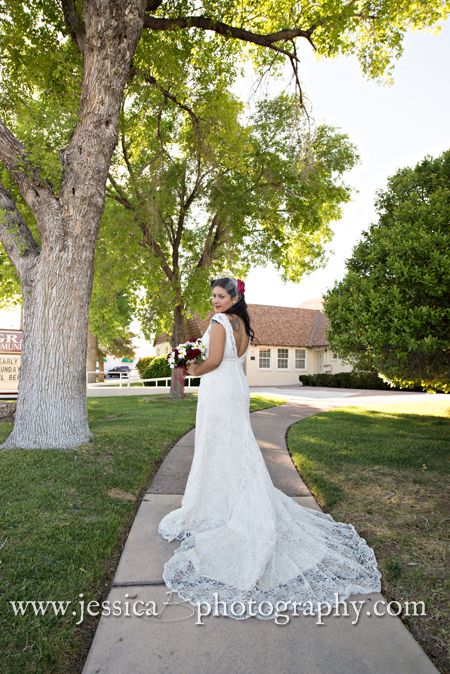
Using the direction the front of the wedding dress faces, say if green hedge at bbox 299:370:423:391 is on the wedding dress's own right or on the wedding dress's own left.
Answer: on the wedding dress's own right

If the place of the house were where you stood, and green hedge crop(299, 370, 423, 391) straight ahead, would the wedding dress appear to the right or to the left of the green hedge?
right

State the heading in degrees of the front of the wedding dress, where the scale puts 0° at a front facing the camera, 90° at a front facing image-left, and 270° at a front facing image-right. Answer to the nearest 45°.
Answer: approximately 135°

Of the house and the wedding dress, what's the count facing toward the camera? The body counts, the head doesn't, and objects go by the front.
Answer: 1

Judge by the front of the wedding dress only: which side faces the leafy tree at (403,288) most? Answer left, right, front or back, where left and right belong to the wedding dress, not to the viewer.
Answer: right

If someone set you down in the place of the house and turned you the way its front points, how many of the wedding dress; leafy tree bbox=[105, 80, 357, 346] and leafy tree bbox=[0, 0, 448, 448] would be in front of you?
3
